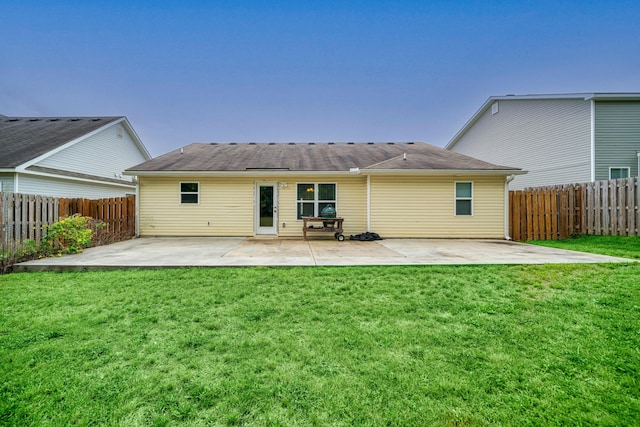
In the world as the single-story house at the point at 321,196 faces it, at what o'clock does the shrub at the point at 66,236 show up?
The shrub is roughly at 8 o'clock from the single-story house.

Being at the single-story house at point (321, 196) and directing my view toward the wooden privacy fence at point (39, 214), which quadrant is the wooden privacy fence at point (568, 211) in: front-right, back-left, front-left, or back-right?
back-left

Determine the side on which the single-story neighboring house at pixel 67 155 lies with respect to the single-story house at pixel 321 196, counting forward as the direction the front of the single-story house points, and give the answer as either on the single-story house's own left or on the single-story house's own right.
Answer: on the single-story house's own left

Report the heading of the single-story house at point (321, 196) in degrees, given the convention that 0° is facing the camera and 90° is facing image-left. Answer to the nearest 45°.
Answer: approximately 180°

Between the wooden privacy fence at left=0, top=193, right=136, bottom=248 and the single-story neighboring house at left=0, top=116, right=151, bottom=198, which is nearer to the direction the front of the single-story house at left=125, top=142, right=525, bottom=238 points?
the single-story neighboring house

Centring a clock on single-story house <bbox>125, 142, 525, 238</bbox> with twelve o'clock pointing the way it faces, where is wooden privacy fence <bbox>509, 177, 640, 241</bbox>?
The wooden privacy fence is roughly at 3 o'clock from the single-story house.

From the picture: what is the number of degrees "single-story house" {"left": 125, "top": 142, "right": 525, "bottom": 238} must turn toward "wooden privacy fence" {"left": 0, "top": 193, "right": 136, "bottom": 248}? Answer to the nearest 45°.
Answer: approximately 135° to its left

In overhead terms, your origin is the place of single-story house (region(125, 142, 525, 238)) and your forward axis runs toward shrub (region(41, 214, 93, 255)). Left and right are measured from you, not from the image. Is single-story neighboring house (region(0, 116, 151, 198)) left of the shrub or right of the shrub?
right

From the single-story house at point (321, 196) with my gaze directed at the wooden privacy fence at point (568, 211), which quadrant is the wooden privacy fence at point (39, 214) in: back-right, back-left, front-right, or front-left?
back-right

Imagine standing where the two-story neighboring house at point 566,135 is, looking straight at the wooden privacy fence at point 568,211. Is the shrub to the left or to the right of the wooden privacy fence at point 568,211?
right

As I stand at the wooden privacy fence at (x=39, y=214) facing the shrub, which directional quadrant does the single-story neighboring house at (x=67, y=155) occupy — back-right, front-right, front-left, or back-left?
back-left
